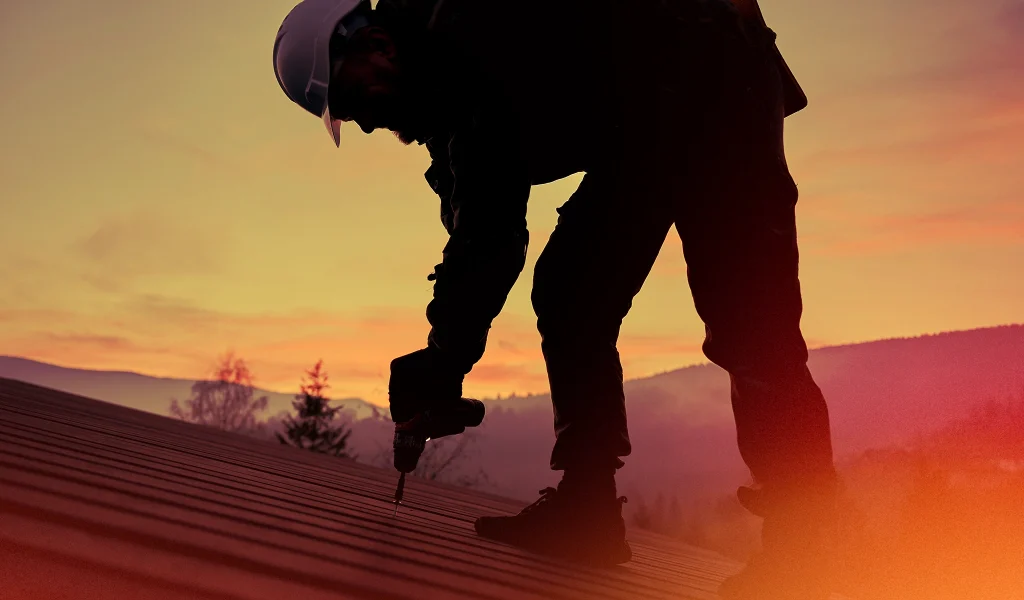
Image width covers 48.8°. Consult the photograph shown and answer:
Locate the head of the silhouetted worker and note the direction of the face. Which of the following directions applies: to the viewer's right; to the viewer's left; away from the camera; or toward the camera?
to the viewer's left

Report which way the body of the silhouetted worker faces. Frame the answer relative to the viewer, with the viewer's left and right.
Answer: facing to the left of the viewer
